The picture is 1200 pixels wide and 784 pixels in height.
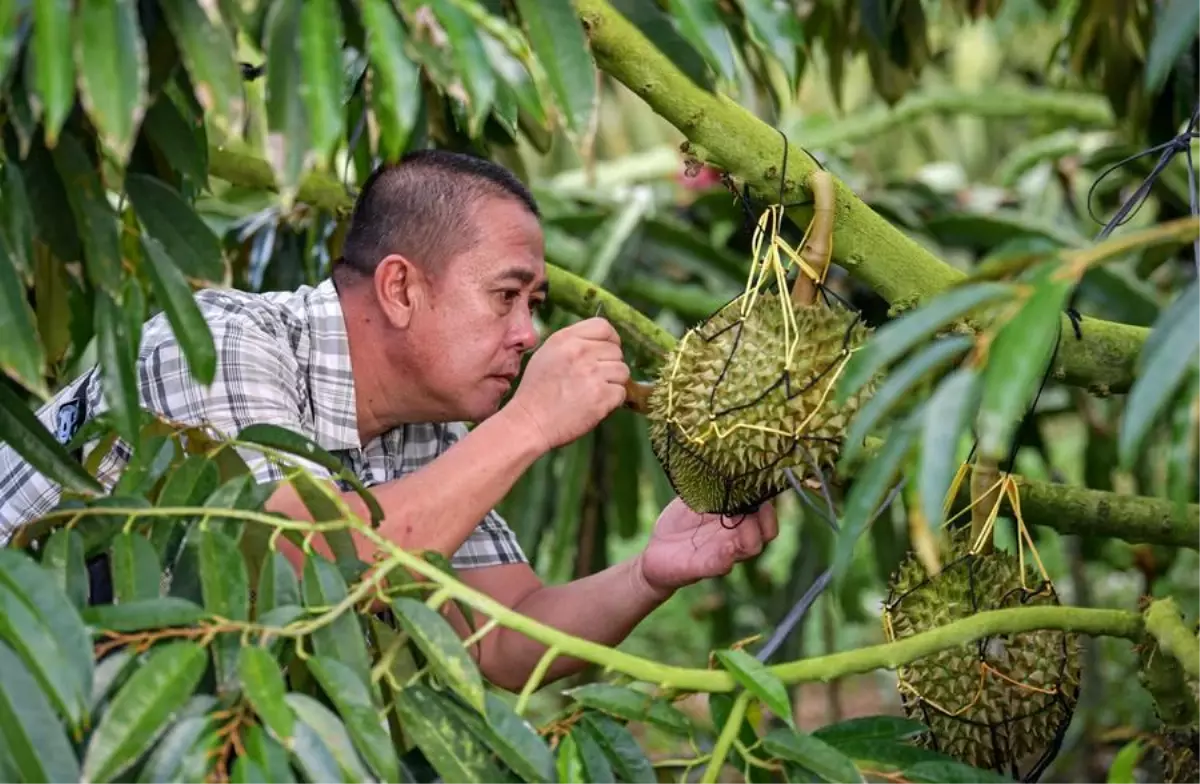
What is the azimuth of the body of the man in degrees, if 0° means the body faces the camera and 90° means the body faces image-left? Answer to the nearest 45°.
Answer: approximately 270°

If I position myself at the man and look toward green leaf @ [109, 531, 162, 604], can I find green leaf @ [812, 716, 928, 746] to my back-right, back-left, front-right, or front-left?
front-left

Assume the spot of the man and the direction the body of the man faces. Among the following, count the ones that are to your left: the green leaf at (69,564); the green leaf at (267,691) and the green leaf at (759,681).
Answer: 0

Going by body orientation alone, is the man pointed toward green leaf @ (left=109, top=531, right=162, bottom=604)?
no

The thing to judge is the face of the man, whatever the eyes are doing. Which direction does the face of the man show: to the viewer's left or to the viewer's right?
to the viewer's right

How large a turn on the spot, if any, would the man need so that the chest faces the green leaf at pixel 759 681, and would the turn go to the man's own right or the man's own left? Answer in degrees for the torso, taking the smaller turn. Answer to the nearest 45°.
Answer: approximately 90° to the man's own right

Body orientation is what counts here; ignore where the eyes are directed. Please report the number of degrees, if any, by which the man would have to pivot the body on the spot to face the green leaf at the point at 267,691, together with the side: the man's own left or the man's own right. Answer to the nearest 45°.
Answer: approximately 90° to the man's own right

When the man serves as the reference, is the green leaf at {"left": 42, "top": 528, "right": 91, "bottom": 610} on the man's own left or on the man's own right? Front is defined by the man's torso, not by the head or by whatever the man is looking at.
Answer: on the man's own right

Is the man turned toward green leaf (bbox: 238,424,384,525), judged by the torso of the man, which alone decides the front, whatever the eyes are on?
no

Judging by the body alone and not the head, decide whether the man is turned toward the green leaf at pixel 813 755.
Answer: no

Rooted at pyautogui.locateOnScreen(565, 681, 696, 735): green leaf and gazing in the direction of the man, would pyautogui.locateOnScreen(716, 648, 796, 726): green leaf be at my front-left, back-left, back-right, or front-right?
back-right

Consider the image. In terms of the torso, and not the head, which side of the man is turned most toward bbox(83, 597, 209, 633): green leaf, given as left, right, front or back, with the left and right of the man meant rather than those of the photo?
right
